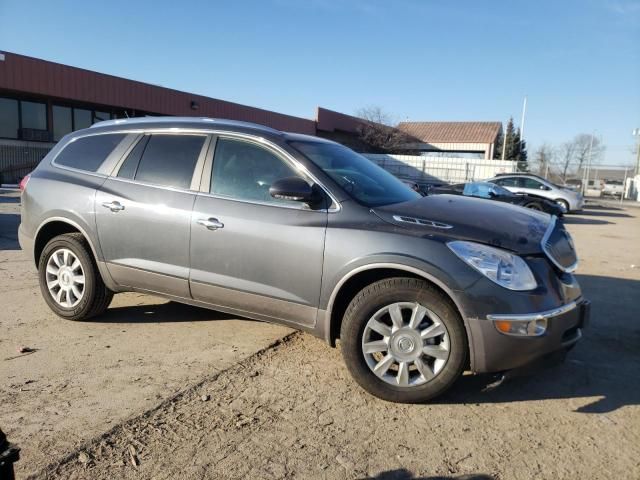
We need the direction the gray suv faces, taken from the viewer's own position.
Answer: facing the viewer and to the right of the viewer

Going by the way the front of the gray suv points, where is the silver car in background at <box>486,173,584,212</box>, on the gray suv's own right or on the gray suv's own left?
on the gray suv's own left

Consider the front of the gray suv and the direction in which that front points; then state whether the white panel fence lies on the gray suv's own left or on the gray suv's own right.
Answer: on the gray suv's own left

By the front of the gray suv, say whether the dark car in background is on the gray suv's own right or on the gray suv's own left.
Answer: on the gray suv's own left

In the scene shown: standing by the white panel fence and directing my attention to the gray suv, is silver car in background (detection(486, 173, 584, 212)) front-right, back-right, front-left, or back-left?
front-left
